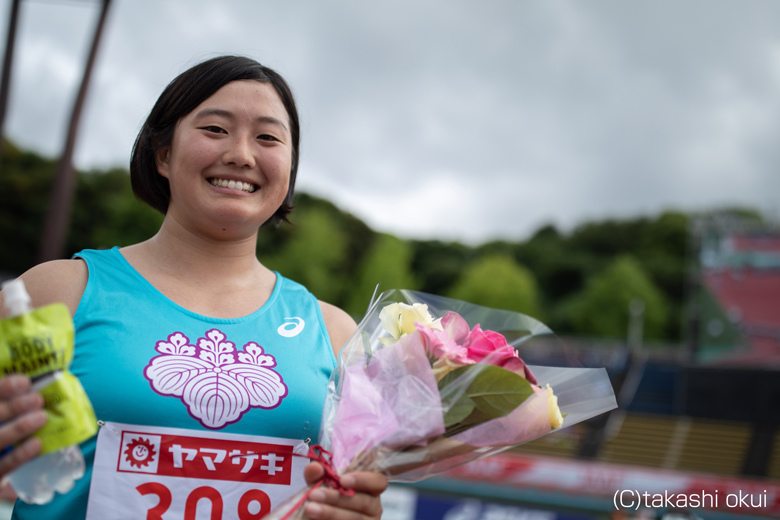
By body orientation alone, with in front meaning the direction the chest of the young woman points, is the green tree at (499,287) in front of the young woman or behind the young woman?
behind

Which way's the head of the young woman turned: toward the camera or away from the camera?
toward the camera

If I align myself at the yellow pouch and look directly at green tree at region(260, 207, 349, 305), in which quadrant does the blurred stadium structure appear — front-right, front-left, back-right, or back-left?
front-right

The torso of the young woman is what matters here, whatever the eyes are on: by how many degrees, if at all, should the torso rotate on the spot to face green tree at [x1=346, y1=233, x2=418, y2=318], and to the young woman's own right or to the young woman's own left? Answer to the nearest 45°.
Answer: approximately 180°

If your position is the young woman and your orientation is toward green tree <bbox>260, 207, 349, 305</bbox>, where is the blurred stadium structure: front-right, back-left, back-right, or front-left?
front-right

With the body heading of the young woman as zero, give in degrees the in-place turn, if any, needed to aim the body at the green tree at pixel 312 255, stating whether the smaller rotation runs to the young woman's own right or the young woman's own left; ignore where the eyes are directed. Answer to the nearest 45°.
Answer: approximately 180°

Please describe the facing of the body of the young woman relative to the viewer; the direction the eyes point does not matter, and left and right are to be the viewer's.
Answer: facing the viewer

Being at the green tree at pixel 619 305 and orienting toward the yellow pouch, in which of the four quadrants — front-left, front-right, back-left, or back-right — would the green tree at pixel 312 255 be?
front-right

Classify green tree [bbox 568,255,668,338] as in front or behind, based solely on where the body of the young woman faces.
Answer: behind
